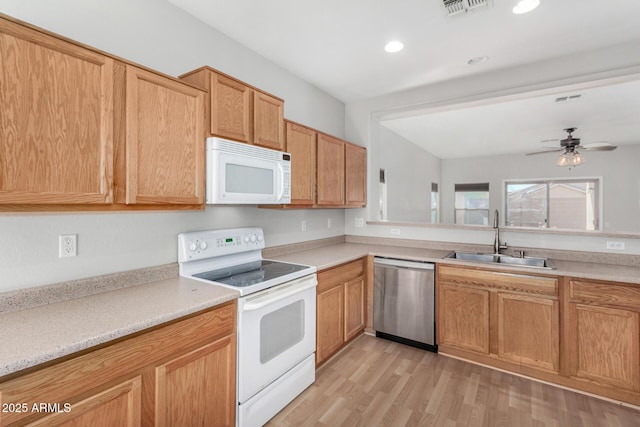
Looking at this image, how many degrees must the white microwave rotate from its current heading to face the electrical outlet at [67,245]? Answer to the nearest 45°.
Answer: approximately 135° to its right

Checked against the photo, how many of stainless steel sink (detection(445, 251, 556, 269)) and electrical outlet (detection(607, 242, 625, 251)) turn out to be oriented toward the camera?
2

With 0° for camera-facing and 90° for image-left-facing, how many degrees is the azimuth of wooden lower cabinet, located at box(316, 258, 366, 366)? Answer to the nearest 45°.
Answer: approximately 315°

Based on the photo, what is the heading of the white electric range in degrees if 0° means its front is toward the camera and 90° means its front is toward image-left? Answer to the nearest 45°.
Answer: approximately 315°

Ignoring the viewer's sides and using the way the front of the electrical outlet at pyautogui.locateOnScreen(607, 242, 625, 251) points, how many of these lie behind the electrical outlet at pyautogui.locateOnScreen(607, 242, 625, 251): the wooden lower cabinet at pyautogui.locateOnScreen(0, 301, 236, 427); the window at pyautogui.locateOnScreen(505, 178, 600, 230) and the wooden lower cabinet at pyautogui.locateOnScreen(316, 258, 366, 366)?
1

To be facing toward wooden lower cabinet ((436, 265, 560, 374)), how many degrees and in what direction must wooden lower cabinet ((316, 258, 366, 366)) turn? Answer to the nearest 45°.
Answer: approximately 45° to its left

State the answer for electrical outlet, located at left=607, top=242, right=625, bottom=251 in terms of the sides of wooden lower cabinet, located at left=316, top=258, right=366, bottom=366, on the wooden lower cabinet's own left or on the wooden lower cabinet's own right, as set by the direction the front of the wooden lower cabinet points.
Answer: on the wooden lower cabinet's own left
